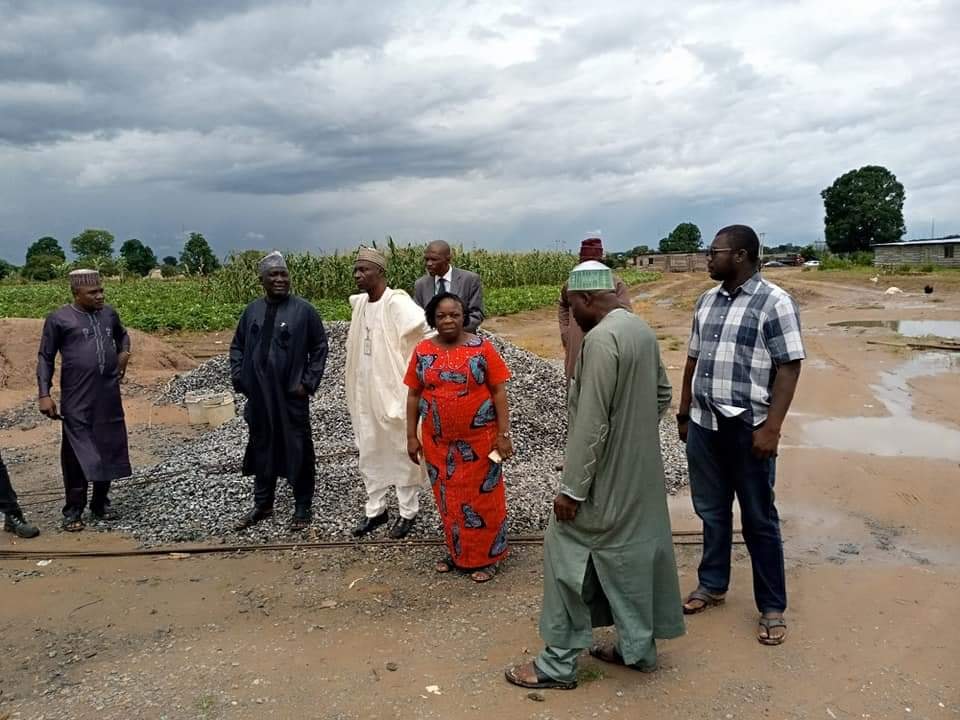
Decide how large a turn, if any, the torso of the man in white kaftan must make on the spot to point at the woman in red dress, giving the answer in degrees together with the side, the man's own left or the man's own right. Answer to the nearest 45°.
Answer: approximately 90° to the man's own left

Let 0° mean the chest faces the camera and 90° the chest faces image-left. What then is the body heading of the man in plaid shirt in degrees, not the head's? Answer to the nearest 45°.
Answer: approximately 45°

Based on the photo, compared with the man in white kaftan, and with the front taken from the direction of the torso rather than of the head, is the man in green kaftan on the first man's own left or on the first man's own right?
on the first man's own left

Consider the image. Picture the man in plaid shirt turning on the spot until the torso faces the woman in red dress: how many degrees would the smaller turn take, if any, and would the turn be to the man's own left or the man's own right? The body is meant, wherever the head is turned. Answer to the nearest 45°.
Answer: approximately 45° to the man's own right

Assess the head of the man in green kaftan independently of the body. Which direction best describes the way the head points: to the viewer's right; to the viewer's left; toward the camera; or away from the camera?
to the viewer's left

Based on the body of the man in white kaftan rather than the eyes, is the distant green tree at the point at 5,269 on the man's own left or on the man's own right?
on the man's own right

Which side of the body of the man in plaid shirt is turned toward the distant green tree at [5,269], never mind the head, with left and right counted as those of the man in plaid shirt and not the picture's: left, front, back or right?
right

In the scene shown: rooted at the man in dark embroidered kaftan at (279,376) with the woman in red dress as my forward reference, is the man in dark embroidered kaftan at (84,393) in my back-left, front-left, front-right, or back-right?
back-right

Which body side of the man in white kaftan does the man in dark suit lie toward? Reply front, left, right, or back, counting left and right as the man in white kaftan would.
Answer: back

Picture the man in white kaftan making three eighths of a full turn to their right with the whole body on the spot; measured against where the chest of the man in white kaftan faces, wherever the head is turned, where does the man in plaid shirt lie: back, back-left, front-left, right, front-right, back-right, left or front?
back-right

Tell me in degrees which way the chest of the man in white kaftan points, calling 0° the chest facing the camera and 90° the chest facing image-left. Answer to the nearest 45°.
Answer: approximately 45°

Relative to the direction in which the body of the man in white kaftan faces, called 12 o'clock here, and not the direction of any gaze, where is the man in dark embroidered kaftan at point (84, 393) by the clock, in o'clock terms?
The man in dark embroidered kaftan is roughly at 2 o'clock from the man in white kaftan.
